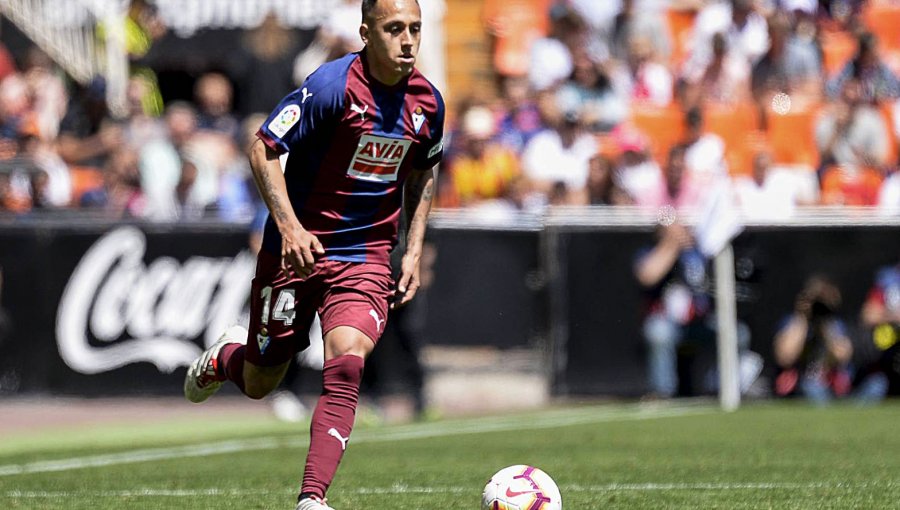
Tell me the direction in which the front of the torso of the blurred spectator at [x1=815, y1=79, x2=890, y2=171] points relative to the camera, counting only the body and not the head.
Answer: toward the camera

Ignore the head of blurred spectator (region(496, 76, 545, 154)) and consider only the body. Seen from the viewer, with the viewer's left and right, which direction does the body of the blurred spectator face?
facing the viewer

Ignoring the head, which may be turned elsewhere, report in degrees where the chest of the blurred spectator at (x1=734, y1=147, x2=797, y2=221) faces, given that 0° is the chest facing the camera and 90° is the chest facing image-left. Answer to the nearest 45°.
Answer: approximately 0°

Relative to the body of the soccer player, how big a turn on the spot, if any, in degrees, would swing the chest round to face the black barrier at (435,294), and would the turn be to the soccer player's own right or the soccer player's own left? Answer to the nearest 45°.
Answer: approximately 135° to the soccer player's own left

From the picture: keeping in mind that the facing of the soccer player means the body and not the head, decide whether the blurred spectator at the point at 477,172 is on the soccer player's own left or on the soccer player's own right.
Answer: on the soccer player's own left

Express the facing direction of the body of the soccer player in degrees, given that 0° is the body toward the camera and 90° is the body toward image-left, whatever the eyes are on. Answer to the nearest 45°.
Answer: approximately 315°

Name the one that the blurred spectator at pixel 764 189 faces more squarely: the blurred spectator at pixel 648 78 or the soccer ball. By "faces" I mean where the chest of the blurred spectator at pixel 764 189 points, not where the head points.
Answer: the soccer ball

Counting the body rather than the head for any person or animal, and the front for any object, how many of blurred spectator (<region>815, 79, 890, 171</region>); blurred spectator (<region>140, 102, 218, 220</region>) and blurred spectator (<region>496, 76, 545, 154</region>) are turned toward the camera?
3

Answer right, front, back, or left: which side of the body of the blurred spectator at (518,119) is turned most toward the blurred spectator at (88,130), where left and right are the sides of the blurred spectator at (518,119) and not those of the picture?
right

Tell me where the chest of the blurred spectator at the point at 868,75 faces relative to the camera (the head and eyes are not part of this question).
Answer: toward the camera

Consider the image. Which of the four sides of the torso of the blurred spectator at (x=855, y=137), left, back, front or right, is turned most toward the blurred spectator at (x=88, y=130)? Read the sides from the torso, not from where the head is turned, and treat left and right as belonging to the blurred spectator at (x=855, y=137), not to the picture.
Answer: right

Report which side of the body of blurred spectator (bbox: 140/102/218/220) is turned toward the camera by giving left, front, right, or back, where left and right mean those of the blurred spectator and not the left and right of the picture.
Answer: front
